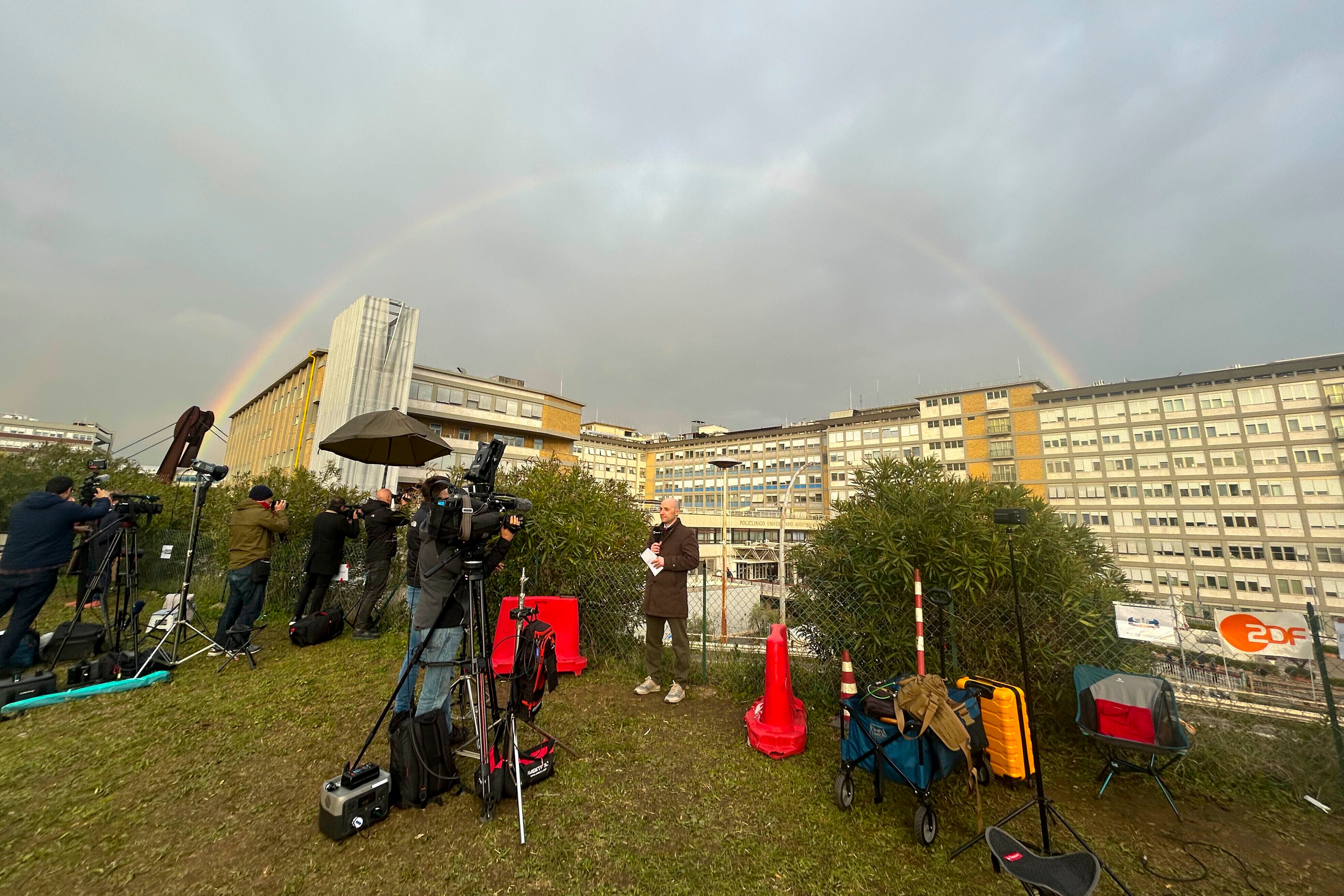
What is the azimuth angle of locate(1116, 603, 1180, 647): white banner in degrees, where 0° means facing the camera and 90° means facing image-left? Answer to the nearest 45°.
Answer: approximately 0°

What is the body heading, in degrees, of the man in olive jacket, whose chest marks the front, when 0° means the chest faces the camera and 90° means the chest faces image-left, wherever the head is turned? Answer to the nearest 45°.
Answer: approximately 225°

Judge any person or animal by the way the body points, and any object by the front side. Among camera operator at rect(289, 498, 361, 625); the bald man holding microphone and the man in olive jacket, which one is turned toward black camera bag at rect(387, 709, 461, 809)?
the bald man holding microphone

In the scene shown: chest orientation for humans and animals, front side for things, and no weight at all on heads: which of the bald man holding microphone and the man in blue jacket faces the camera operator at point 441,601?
the bald man holding microphone

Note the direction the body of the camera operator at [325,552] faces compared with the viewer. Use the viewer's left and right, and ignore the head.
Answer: facing away from the viewer and to the right of the viewer

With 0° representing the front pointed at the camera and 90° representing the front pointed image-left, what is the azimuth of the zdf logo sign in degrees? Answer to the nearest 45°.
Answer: approximately 0°

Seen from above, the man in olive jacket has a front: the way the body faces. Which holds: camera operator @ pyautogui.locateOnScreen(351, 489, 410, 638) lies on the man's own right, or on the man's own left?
on the man's own right

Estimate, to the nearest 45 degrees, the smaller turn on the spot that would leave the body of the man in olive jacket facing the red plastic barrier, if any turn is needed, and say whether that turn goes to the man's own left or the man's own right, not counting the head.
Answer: approximately 90° to the man's own right

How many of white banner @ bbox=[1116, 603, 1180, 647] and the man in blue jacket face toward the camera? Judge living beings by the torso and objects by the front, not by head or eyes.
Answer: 1

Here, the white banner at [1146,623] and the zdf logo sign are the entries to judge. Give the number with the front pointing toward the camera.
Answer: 2
